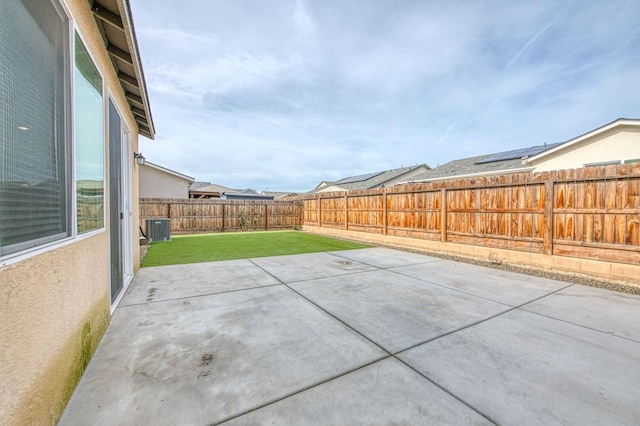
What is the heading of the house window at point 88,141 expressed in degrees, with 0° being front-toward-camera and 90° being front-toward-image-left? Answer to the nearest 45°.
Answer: approximately 270°

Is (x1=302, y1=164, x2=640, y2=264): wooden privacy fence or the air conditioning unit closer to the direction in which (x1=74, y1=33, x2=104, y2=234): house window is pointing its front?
the wooden privacy fence

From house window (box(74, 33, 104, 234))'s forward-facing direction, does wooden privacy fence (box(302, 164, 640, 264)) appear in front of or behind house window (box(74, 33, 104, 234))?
in front

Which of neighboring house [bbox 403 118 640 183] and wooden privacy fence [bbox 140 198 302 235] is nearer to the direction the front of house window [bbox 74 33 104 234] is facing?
the neighboring house

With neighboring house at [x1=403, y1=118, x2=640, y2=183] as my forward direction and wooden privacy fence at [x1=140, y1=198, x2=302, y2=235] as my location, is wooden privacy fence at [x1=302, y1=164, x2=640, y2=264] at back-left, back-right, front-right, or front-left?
front-right

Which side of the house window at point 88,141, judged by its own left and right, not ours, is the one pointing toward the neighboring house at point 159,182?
left

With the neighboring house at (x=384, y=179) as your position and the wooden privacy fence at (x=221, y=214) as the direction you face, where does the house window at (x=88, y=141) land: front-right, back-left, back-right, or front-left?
front-left

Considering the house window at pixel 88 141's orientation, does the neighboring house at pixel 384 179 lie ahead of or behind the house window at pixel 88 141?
ahead

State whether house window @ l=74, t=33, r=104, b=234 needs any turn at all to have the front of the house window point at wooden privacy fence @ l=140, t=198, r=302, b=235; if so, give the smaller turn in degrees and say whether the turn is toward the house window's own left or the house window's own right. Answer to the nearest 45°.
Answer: approximately 45° to the house window's own left

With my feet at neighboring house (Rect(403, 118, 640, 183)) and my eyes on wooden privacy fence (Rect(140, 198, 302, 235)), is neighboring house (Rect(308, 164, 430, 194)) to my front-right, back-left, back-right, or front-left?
front-right

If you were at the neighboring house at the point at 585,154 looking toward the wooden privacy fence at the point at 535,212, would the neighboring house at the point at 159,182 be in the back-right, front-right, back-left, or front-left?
front-right

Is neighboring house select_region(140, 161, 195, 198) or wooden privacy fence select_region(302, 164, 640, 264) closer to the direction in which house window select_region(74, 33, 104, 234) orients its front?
the wooden privacy fence
